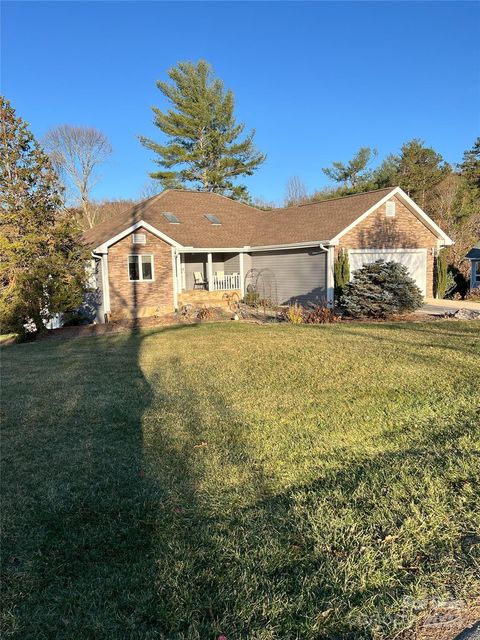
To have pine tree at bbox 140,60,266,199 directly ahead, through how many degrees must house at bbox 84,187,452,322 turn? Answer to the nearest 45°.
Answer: approximately 180°

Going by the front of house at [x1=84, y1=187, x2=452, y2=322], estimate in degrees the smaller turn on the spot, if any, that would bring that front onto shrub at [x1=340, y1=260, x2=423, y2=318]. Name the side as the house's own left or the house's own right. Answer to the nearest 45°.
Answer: approximately 45° to the house's own left

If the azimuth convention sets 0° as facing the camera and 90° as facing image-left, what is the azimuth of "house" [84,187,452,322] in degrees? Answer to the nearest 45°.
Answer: approximately 0°

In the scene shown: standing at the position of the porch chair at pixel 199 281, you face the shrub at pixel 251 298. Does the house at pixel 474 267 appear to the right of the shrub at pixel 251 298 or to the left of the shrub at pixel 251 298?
left

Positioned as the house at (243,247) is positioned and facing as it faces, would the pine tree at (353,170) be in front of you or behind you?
behind

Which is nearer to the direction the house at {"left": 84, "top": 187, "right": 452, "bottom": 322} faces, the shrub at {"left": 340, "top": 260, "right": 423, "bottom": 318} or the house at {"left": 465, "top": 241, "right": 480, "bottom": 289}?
the shrub

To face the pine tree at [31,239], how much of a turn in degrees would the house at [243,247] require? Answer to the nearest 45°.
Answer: approximately 45° to its right

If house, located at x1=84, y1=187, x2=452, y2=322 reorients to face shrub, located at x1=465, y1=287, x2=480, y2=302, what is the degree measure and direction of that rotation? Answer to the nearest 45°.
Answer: approximately 90° to its left

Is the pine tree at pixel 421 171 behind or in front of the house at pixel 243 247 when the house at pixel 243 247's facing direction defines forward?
behind

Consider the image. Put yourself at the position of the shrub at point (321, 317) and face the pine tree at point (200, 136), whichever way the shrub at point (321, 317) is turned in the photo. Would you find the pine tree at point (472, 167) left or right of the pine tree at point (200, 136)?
right

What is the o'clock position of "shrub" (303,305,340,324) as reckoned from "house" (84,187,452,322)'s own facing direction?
The shrub is roughly at 11 o'clock from the house.
